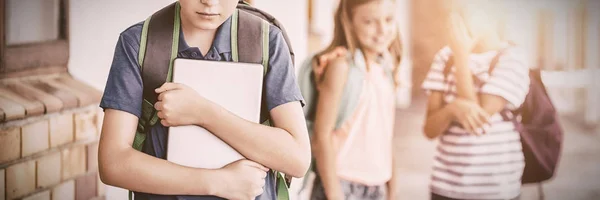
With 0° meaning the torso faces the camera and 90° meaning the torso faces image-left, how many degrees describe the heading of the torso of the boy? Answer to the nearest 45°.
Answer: approximately 0°

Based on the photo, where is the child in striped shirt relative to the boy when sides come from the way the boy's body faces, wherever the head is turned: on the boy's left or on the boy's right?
on the boy's left
